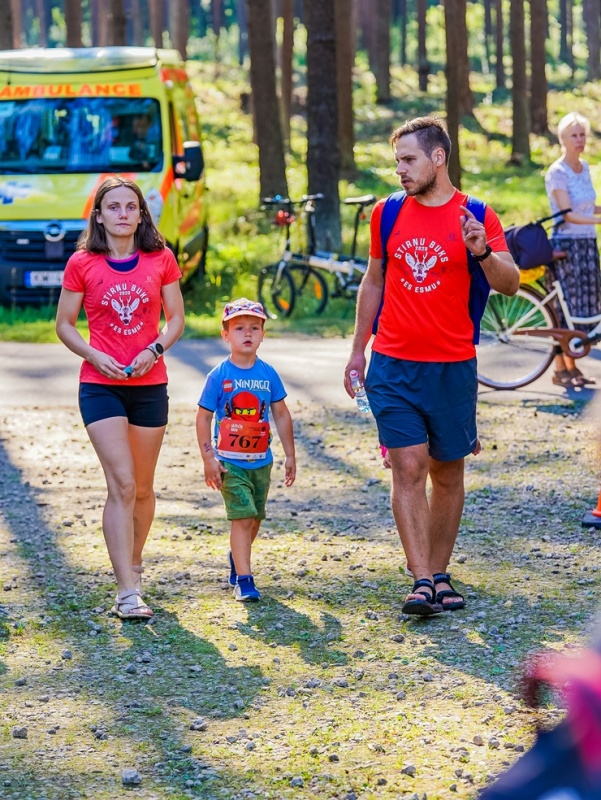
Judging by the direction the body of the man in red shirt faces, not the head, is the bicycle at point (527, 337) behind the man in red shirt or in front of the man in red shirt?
behind

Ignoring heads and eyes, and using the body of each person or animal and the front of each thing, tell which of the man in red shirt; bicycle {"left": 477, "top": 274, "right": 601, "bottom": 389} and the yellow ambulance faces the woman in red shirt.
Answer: the yellow ambulance

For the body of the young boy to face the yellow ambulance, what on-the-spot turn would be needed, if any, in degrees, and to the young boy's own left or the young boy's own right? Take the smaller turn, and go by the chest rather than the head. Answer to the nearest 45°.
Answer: approximately 180°

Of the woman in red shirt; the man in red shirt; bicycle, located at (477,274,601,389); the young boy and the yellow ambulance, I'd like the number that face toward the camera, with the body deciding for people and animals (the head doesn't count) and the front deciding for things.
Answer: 4

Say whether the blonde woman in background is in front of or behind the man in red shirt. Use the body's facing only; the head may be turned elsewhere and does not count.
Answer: behind

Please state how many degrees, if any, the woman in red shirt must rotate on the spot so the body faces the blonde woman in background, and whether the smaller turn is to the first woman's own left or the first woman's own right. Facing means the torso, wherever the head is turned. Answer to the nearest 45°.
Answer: approximately 135° to the first woman's own left

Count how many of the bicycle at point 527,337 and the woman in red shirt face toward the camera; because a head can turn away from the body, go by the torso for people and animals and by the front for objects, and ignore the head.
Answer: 1
